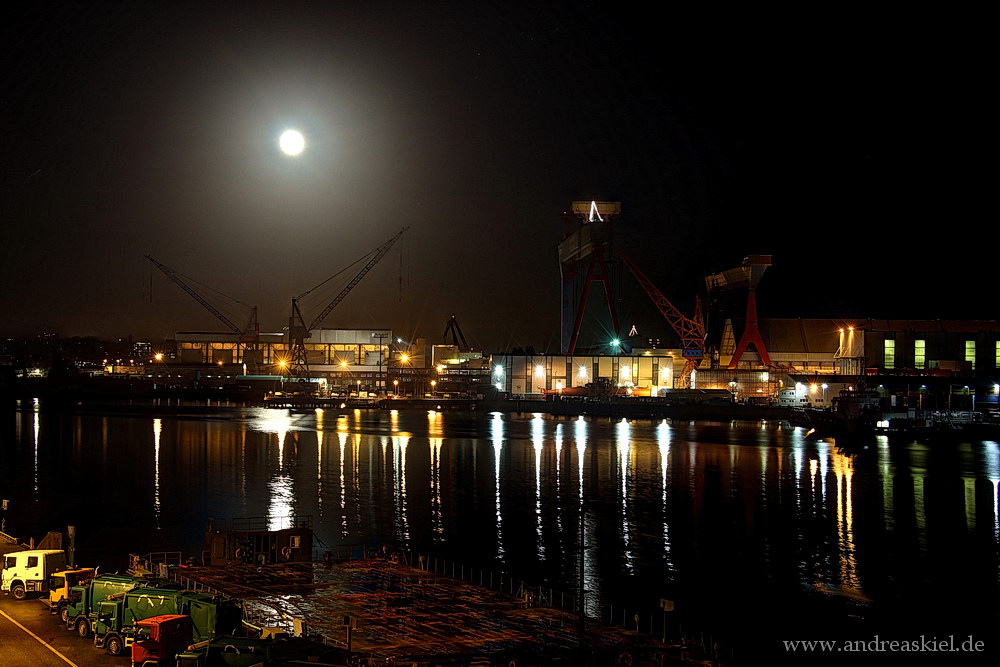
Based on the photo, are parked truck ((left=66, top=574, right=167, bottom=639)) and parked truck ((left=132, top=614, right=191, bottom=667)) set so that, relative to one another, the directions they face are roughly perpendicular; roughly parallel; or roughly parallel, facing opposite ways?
roughly parallel

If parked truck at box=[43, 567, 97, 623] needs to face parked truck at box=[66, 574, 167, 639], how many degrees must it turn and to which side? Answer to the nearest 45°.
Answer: approximately 135° to its left

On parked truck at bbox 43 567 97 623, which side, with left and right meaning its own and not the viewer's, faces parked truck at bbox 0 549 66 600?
right

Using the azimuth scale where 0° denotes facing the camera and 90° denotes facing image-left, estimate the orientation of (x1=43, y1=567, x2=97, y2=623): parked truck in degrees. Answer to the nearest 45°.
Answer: approximately 45°

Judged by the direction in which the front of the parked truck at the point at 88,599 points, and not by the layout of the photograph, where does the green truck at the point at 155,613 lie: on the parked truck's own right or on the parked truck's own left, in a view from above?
on the parked truck's own left

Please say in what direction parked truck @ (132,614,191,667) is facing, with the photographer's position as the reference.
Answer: facing the viewer and to the left of the viewer

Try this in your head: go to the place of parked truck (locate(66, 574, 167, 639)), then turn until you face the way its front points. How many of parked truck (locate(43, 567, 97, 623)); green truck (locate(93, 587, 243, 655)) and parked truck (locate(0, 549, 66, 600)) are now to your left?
1

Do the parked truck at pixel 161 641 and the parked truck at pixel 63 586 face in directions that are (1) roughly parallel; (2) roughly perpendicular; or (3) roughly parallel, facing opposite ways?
roughly parallel

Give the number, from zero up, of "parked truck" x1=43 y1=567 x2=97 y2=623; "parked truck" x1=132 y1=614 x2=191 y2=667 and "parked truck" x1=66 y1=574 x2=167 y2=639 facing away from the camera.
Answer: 0

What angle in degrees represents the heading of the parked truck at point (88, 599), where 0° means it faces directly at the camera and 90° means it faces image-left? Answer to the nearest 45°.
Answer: approximately 45°

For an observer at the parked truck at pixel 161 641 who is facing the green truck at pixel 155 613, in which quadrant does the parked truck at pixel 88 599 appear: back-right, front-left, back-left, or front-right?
front-left
